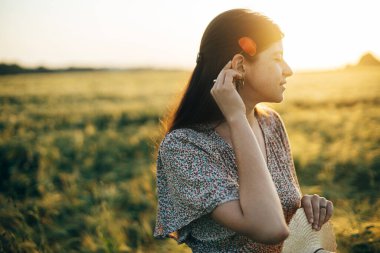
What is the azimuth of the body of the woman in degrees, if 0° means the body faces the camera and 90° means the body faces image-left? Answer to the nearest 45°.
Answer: approximately 315°

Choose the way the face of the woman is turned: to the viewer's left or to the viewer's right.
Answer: to the viewer's right
